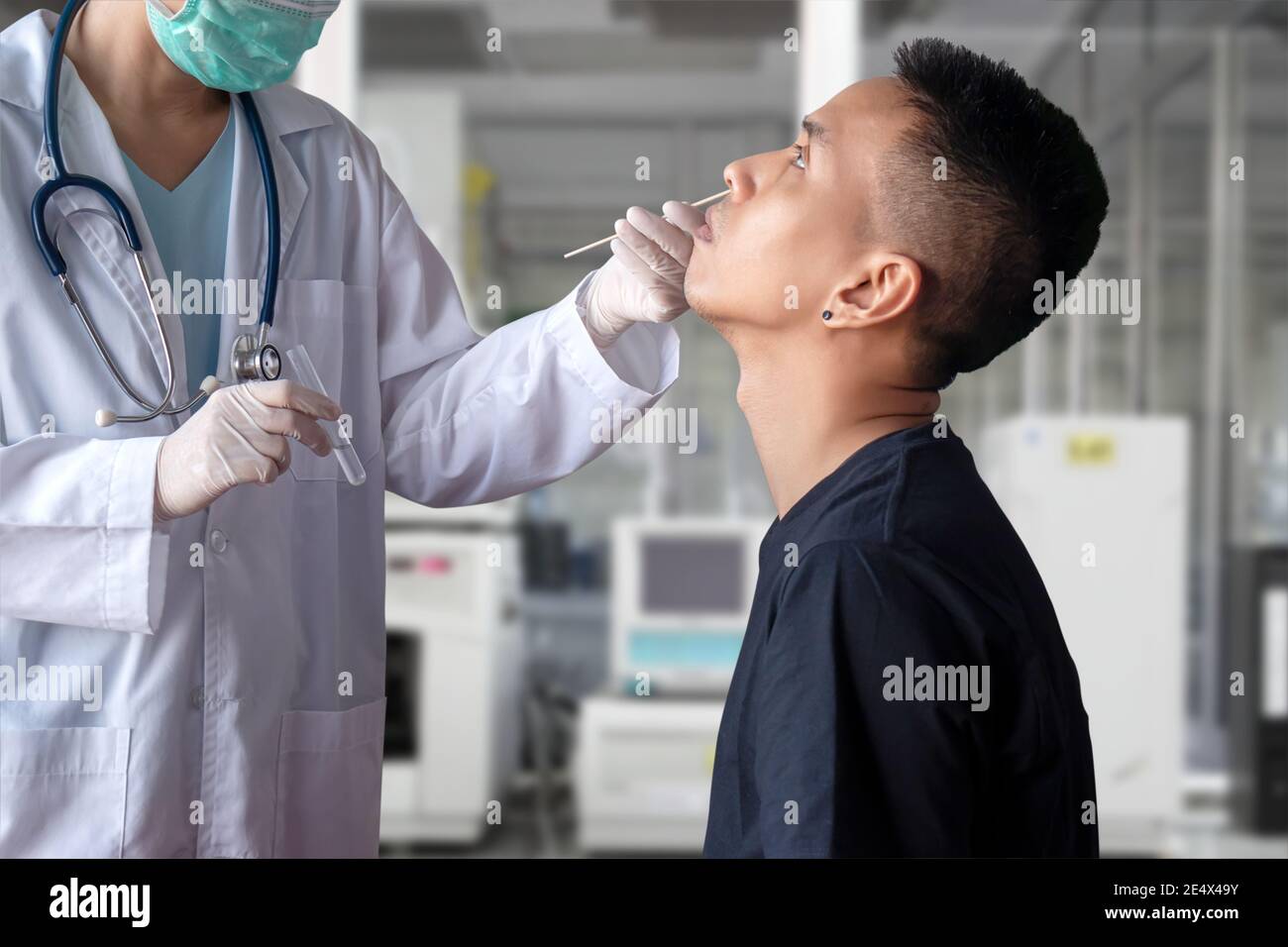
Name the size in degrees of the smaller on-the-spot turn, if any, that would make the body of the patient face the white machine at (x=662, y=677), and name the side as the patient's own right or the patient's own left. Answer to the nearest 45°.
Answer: approximately 90° to the patient's own right

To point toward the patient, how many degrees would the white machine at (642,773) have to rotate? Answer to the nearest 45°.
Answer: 0° — it already faces them

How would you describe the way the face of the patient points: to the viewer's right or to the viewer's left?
to the viewer's left

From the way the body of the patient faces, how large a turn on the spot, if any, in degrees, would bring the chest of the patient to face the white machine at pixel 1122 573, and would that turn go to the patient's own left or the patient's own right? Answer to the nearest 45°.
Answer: approximately 90° to the patient's own right

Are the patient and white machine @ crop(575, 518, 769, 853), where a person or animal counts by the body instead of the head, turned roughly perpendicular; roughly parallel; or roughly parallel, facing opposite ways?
roughly perpendicular

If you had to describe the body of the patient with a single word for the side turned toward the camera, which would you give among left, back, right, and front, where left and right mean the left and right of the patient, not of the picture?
left
